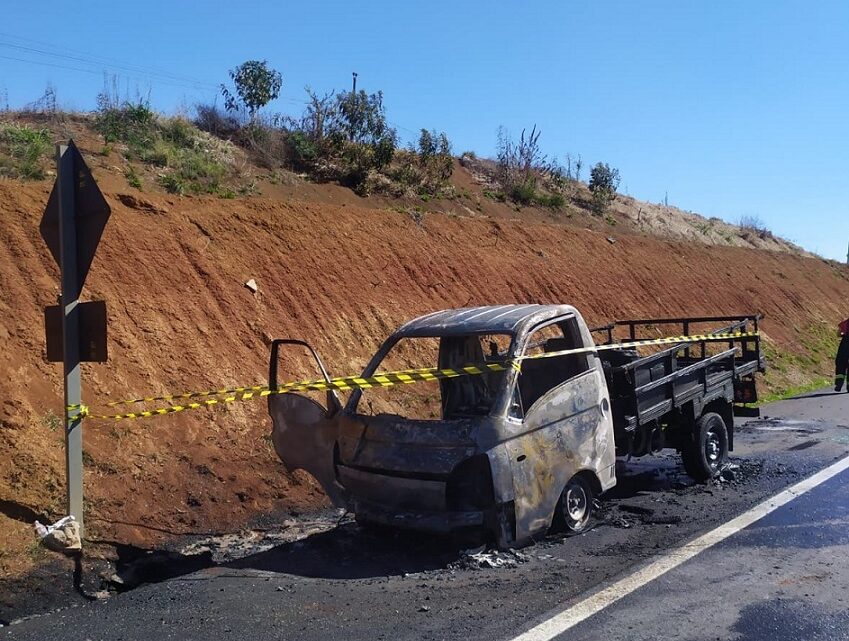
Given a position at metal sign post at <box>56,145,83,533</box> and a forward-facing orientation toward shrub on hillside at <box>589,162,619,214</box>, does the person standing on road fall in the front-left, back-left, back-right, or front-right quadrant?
front-right

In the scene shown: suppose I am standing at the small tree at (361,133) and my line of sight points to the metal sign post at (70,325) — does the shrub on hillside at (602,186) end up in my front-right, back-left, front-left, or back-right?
back-left

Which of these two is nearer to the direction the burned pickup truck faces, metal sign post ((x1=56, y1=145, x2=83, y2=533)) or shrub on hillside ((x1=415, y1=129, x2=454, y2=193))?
the metal sign post

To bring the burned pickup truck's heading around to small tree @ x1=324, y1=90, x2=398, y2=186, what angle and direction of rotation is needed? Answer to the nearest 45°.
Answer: approximately 135° to its right

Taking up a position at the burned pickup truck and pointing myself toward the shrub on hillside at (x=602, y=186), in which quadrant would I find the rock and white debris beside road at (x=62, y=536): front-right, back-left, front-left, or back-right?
back-left

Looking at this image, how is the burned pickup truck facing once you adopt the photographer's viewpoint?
facing the viewer and to the left of the viewer

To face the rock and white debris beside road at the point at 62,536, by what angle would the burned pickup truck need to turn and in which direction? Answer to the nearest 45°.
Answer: approximately 45° to its right

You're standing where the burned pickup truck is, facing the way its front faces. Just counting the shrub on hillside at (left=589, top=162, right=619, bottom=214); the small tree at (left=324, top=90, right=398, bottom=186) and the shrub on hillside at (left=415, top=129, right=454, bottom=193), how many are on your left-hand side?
0

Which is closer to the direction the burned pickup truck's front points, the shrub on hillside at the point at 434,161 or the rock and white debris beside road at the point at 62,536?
the rock and white debris beside road

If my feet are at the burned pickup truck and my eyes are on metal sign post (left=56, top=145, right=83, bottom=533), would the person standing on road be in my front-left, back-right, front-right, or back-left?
back-right

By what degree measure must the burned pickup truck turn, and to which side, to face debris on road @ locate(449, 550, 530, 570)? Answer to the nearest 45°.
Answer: approximately 45° to its left

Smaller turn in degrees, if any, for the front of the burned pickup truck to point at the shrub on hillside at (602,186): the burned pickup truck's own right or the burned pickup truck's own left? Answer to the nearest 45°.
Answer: approximately 135° to the burned pickup truck's own right

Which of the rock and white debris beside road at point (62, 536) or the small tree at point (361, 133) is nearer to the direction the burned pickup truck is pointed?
the rock and white debris beside road

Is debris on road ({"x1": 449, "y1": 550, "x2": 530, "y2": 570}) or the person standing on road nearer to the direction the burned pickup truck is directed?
the debris on road

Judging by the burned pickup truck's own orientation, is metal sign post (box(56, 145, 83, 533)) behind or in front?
in front

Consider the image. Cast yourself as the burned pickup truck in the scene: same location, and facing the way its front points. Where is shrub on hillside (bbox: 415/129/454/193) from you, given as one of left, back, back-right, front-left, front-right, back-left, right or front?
back-right

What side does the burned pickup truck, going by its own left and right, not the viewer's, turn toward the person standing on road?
back

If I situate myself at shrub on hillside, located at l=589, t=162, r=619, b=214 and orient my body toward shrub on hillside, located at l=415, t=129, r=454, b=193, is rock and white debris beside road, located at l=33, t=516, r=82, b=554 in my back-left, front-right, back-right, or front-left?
front-left
